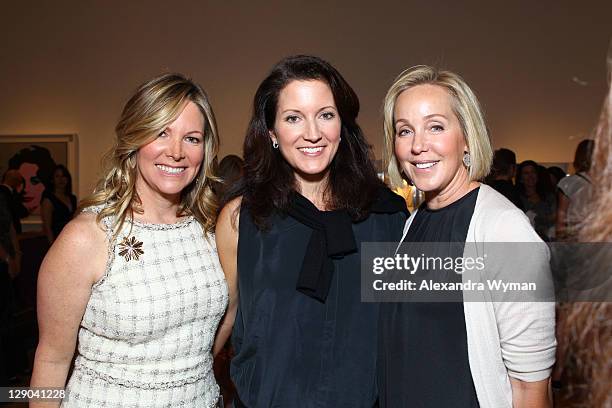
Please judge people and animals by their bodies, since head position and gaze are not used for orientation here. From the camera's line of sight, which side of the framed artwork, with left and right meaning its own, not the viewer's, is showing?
front

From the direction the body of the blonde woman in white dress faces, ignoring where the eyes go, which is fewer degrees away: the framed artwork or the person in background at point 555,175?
the person in background

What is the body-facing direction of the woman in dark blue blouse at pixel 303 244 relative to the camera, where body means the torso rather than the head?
toward the camera

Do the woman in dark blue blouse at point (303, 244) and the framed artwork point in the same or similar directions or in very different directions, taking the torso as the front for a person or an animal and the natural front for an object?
same or similar directions

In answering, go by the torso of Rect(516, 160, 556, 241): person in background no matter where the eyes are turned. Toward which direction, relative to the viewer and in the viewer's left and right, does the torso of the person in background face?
facing the viewer

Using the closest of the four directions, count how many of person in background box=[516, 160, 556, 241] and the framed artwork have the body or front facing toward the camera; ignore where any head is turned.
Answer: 2

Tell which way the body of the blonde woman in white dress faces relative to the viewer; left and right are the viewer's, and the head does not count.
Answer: facing the viewer and to the right of the viewer

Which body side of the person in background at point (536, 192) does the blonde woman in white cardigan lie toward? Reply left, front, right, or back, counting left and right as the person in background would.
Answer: front

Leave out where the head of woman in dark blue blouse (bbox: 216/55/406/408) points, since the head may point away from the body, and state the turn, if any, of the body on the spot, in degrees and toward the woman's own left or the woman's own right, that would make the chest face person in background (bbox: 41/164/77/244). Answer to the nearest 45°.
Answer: approximately 135° to the woman's own right

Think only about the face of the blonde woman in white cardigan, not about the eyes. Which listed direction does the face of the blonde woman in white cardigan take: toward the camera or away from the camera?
toward the camera

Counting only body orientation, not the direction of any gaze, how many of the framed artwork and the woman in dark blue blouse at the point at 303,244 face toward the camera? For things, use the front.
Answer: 2

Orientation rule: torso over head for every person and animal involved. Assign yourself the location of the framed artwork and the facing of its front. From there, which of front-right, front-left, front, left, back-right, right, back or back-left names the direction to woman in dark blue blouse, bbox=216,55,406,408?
front
